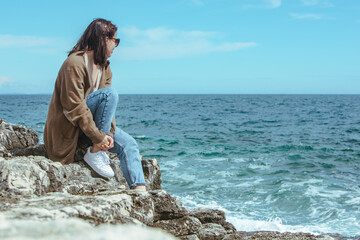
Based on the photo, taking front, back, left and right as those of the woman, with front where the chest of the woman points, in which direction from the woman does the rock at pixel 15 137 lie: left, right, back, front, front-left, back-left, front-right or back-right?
back

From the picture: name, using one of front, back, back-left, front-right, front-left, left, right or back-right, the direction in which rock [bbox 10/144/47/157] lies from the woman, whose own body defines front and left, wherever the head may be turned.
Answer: back

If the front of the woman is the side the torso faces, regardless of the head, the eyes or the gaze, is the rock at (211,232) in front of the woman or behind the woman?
in front

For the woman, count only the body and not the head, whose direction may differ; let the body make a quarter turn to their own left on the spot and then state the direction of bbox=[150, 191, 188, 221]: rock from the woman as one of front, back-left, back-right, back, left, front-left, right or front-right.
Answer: right

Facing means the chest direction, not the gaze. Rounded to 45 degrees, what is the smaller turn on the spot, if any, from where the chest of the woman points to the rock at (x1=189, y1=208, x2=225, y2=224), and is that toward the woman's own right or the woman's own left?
approximately 45° to the woman's own left

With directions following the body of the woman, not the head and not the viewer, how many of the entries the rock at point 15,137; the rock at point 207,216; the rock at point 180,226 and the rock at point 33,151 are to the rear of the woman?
2

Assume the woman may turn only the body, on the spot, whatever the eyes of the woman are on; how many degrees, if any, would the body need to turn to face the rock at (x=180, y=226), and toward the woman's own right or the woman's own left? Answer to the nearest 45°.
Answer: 0° — they already face it

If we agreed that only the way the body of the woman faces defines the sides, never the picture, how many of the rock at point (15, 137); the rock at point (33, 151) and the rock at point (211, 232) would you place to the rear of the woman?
2

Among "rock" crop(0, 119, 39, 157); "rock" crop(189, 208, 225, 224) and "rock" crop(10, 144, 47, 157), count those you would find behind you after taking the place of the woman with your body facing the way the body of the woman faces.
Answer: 2

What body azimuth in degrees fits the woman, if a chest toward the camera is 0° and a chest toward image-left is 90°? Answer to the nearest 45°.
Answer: approximately 315°
